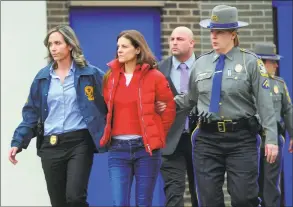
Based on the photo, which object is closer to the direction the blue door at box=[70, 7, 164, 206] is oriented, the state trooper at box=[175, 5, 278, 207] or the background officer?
the state trooper

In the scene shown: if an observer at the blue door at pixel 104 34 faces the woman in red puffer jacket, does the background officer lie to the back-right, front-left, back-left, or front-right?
front-left

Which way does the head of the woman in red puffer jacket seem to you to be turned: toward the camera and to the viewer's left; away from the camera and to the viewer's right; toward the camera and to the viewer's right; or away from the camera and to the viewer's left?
toward the camera and to the viewer's left

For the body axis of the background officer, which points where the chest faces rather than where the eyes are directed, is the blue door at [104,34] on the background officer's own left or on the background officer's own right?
on the background officer's own right

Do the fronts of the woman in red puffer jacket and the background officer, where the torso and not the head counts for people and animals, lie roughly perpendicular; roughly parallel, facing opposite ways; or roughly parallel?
roughly parallel

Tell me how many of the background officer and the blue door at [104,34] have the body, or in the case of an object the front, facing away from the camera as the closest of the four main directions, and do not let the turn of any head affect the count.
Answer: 0

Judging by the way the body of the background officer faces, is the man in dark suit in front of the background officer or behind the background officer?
in front

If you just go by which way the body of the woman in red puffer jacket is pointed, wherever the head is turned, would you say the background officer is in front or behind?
behind

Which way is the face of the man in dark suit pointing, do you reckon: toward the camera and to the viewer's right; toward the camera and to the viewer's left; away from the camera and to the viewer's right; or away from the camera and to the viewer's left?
toward the camera and to the viewer's left

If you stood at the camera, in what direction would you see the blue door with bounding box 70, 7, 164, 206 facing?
facing the viewer

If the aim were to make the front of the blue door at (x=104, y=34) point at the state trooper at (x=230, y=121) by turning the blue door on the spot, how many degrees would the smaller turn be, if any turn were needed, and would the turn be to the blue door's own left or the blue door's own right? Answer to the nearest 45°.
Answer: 0° — it already faces them

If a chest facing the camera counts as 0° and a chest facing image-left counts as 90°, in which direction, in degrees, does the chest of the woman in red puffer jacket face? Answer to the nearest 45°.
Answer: approximately 45°

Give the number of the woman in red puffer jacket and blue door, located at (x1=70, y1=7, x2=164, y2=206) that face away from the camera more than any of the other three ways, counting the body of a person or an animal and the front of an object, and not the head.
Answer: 0
